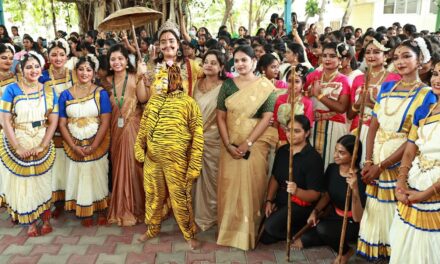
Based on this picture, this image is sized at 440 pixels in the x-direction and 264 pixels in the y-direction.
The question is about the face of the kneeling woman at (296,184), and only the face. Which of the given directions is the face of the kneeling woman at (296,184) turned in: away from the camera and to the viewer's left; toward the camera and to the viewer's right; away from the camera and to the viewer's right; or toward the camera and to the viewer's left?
toward the camera and to the viewer's left

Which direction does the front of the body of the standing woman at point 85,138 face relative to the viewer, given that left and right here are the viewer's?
facing the viewer

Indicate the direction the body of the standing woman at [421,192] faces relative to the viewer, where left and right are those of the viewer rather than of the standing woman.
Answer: facing the viewer and to the left of the viewer

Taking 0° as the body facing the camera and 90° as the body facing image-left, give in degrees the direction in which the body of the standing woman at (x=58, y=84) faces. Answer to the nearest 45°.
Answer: approximately 0°

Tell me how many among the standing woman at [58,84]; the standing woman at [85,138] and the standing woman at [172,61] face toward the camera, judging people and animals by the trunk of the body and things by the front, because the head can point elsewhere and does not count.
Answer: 3

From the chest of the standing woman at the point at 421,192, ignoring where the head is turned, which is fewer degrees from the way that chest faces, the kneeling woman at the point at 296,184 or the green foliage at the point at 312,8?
the kneeling woman

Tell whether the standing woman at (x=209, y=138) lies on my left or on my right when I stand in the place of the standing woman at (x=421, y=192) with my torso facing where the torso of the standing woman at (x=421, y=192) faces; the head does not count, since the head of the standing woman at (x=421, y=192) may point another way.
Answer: on my right
